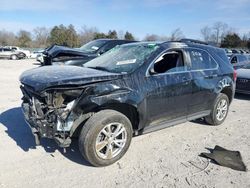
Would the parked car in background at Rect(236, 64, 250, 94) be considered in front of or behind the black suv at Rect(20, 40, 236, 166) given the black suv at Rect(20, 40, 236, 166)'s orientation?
behind

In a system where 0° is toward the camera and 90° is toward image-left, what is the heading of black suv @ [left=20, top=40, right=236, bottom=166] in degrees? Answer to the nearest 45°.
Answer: approximately 45°

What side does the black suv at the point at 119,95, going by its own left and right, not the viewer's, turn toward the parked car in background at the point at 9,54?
right
